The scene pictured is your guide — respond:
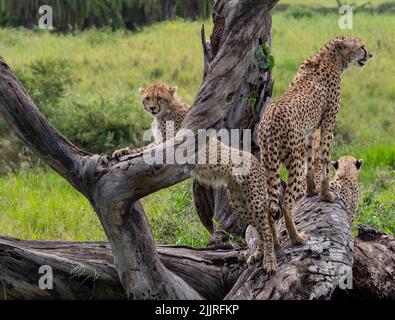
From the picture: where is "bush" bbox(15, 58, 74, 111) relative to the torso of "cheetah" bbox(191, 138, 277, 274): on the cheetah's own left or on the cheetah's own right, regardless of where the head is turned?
on the cheetah's own right

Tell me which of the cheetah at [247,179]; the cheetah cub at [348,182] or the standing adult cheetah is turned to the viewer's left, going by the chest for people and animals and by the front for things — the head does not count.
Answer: the cheetah

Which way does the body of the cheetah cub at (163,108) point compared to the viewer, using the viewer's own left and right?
facing the viewer and to the left of the viewer

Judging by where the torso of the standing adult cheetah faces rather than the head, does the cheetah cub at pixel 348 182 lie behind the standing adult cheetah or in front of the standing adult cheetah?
in front

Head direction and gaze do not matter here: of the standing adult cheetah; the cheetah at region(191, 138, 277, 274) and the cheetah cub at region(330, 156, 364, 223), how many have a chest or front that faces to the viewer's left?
1

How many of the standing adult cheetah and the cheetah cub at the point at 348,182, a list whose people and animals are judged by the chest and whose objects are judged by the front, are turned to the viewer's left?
0

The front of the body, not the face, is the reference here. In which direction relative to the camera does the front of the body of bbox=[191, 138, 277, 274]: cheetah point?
to the viewer's left

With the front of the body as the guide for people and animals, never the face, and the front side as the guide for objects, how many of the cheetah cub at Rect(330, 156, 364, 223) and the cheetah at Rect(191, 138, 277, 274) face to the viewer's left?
1

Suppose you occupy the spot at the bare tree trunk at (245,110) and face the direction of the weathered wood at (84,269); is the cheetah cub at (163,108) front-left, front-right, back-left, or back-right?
front-right

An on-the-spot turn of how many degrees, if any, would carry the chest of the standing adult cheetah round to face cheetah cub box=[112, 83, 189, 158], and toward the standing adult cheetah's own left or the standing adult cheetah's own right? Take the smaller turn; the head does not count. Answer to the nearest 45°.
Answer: approximately 90° to the standing adult cheetah's own left

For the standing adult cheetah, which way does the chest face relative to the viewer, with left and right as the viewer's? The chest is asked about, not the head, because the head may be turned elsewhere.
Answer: facing away from the viewer and to the right of the viewer
